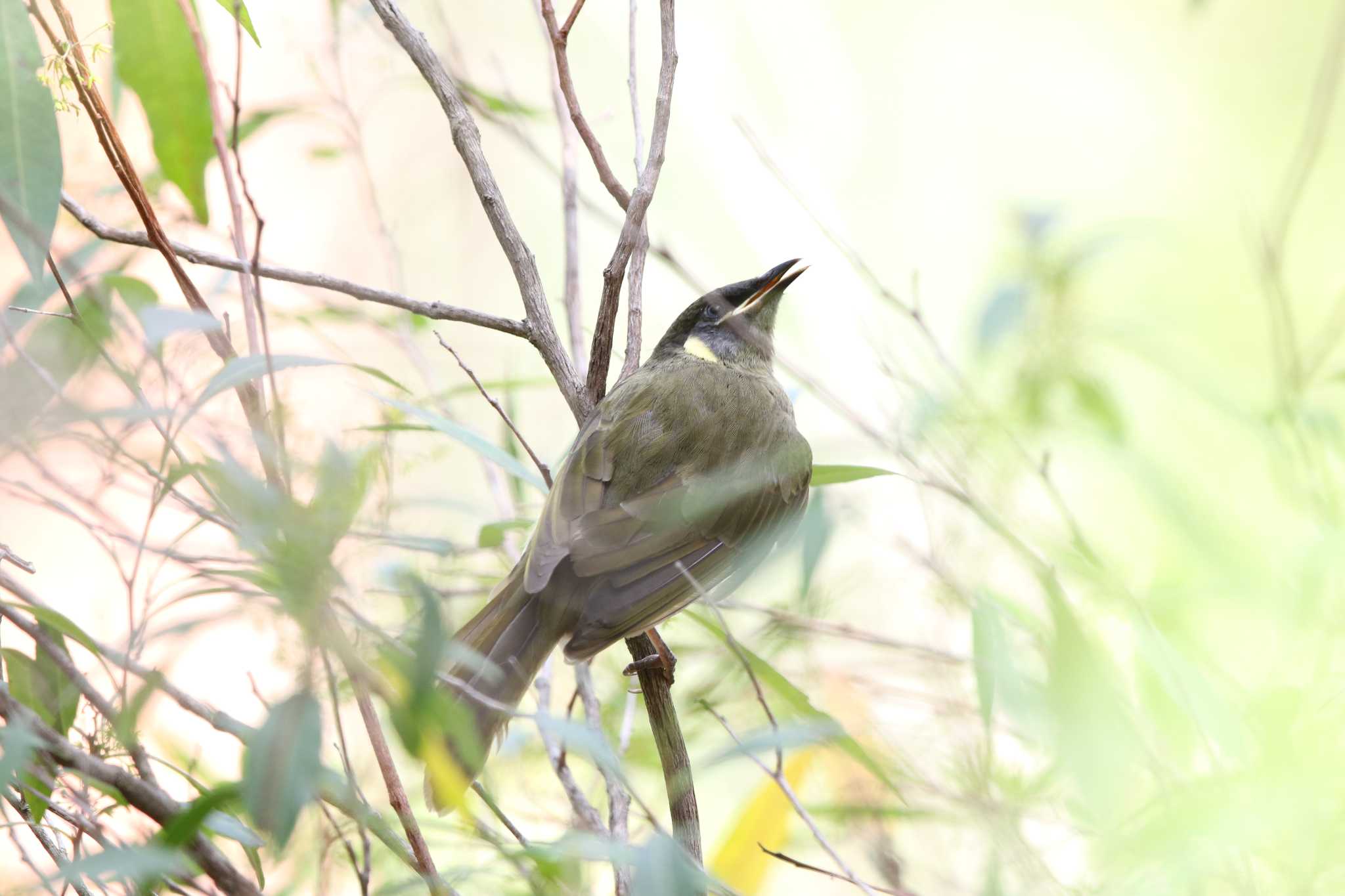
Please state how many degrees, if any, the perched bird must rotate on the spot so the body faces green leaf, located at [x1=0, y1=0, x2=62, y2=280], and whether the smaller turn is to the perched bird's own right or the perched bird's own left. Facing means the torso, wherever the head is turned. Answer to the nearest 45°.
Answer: approximately 180°

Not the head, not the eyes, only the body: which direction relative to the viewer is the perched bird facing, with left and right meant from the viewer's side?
facing away from the viewer and to the right of the viewer

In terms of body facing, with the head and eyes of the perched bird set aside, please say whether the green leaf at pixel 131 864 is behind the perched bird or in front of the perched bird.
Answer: behind

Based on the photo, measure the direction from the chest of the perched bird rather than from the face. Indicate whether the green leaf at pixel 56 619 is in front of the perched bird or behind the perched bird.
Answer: behind

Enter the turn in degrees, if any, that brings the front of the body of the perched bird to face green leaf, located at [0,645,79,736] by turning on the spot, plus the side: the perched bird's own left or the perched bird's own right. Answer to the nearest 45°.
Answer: approximately 180°
